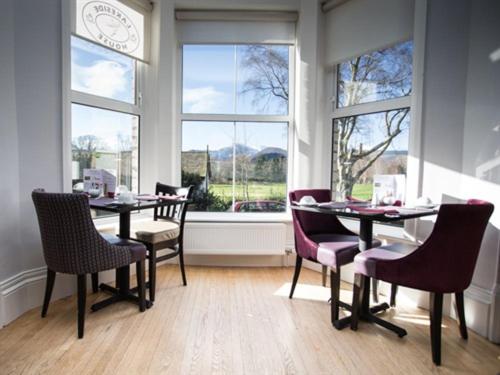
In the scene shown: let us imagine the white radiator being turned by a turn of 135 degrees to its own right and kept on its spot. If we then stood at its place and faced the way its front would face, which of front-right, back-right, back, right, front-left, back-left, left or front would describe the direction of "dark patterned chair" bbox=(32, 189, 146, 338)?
left

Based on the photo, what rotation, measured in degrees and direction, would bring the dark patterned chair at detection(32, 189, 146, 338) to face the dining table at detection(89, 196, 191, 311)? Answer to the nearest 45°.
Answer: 0° — it already faces it

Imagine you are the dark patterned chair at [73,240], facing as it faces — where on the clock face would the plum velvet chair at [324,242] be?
The plum velvet chair is roughly at 2 o'clock from the dark patterned chair.

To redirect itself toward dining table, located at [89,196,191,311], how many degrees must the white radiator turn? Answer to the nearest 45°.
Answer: approximately 45° to its right

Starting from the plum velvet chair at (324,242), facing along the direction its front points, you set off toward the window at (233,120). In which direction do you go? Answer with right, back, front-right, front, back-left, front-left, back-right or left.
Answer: back

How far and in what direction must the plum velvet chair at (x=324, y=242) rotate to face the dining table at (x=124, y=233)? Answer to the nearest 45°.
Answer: approximately 135° to its right

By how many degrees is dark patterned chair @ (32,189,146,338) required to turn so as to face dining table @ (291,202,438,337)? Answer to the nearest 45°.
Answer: approximately 45° to its right

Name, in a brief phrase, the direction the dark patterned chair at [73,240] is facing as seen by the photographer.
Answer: facing away from the viewer and to the right of the viewer

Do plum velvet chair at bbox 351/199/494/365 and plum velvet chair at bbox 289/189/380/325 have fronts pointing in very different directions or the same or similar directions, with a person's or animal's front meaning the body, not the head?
very different directions

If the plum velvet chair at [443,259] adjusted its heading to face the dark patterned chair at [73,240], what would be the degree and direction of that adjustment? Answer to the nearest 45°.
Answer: approximately 90° to its left

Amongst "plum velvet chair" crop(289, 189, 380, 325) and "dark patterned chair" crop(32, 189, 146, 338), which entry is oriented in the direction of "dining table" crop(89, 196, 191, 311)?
the dark patterned chair

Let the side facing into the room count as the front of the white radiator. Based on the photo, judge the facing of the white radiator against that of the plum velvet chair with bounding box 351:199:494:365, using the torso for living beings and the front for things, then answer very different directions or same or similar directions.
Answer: very different directions
